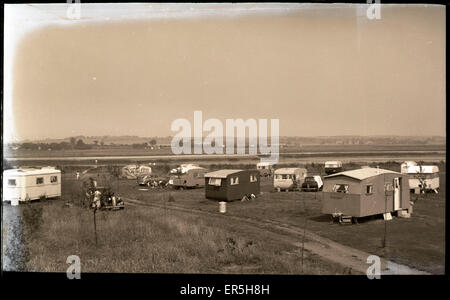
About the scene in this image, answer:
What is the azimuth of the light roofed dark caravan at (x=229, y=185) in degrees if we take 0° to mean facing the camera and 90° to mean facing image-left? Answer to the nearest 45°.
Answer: approximately 45°

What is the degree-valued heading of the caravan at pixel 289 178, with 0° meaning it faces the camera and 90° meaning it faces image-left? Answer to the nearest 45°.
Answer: approximately 45°

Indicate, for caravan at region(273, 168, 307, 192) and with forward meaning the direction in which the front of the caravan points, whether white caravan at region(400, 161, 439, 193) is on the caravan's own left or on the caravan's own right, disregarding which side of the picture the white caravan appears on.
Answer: on the caravan's own left
